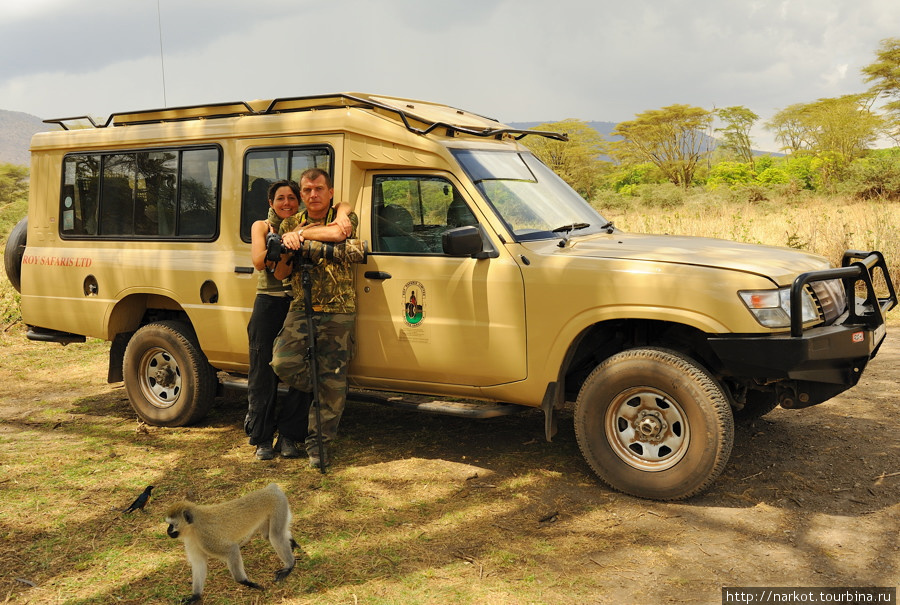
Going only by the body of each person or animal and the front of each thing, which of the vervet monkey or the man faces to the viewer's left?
the vervet monkey

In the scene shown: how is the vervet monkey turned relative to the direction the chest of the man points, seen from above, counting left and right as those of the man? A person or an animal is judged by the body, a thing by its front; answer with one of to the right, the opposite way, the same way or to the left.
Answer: to the right

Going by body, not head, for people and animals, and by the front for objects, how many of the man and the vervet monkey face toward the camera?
1

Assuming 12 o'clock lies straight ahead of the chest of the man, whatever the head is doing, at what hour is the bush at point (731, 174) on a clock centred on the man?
The bush is roughly at 7 o'clock from the man.

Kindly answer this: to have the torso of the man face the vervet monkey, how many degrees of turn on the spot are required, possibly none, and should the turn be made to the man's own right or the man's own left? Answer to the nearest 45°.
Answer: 0° — they already face it

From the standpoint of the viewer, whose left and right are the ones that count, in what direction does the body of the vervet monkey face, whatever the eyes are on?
facing to the left of the viewer

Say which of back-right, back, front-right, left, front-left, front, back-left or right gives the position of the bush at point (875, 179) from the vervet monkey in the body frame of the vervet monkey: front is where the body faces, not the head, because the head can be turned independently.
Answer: back-right

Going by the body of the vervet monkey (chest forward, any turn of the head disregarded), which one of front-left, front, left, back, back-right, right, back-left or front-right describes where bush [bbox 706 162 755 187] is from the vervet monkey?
back-right

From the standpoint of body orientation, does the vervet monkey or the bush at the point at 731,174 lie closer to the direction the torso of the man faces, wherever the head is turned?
the vervet monkey

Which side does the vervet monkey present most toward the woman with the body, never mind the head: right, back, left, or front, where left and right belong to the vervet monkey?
right

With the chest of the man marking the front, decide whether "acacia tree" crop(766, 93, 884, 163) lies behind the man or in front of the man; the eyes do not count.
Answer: behind

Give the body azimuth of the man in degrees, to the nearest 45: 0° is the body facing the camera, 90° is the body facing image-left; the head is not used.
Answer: approximately 0°
